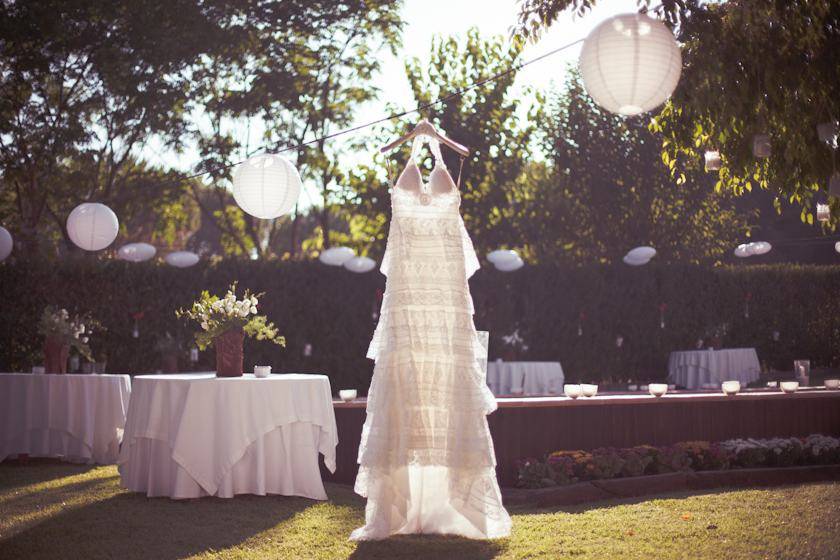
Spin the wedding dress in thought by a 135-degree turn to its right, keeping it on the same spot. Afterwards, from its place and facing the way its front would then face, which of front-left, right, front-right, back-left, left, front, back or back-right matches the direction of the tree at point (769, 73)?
back-right

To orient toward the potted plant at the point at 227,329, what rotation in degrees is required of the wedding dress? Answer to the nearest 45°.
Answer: approximately 135° to its right

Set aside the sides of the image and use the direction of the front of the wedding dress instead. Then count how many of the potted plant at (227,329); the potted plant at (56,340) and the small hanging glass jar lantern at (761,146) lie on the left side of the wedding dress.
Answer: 1

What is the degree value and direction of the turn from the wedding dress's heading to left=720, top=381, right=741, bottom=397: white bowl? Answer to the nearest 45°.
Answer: approximately 135° to its left

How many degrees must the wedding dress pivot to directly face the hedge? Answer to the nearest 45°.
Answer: approximately 180°

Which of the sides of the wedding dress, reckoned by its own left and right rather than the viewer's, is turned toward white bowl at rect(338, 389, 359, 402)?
back

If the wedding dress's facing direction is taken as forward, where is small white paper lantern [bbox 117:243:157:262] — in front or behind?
behind

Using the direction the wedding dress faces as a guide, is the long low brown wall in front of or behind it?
behind

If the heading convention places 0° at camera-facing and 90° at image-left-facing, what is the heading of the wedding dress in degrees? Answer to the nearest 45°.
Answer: approximately 0°

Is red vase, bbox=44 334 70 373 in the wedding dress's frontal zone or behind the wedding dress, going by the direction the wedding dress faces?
behind

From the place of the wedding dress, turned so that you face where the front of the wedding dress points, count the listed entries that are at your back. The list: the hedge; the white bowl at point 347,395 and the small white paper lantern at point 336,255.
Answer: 3

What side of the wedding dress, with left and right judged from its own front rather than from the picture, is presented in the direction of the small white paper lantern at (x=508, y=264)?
back
